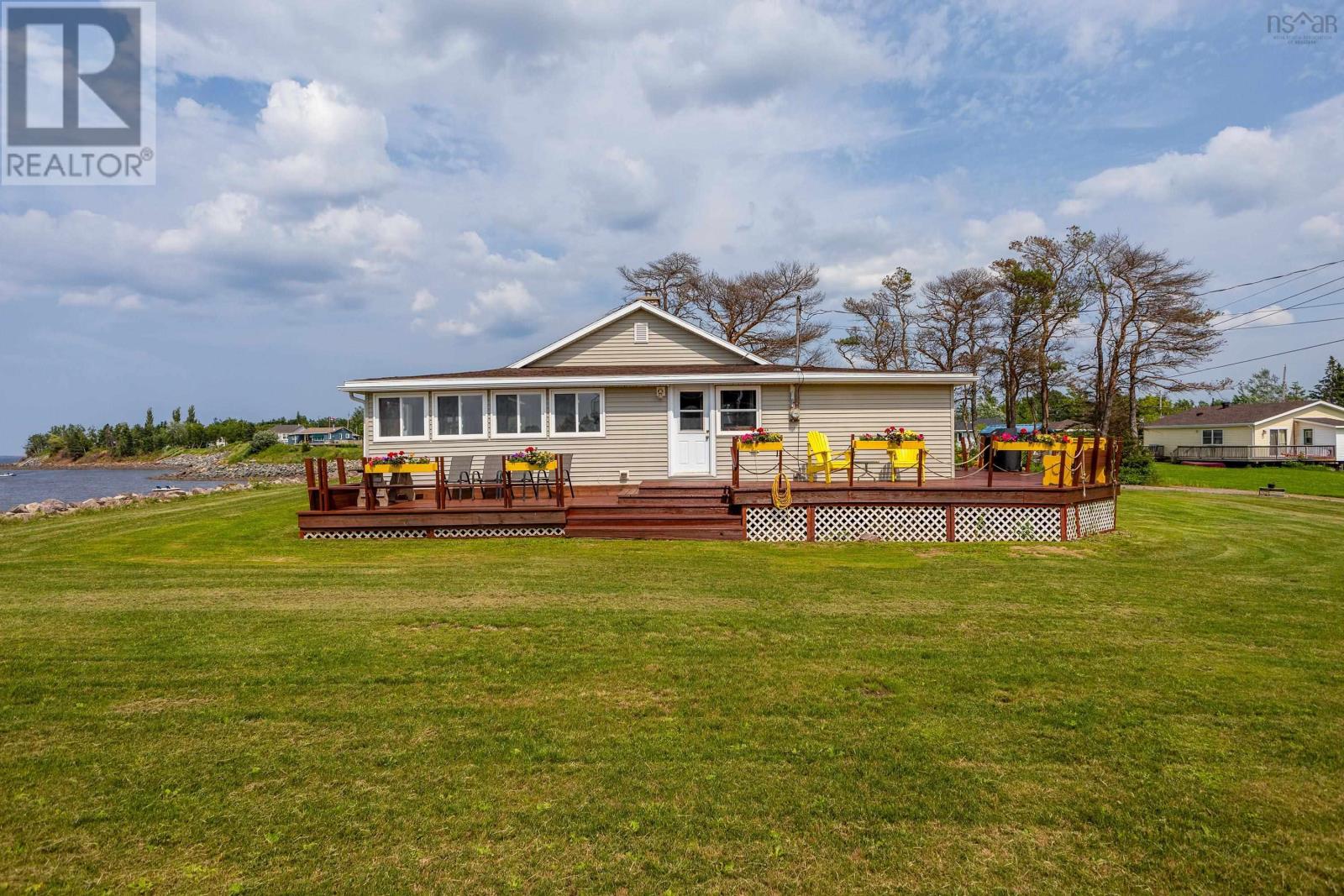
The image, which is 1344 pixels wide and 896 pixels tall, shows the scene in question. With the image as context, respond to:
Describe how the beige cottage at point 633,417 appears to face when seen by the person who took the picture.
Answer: facing the viewer

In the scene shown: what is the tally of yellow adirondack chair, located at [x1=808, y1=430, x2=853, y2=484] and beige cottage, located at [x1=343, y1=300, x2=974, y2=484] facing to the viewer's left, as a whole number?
0

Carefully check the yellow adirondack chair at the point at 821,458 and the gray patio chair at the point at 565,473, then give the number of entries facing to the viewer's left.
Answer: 1

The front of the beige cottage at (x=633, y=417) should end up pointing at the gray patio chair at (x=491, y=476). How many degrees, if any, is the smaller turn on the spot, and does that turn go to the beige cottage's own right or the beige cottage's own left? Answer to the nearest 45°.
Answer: approximately 90° to the beige cottage's own right

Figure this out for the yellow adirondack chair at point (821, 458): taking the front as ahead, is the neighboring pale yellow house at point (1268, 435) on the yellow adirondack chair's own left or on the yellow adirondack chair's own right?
on the yellow adirondack chair's own left

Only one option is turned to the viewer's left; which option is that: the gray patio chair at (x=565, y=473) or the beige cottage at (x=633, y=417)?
the gray patio chair

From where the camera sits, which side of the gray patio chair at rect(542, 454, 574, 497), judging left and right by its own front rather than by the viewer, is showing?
left

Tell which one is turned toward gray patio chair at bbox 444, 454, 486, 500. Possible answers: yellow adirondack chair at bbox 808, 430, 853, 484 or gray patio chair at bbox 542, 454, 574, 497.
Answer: gray patio chair at bbox 542, 454, 574, 497

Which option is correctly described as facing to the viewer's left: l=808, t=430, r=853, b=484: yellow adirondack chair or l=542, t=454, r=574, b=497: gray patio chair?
the gray patio chair
